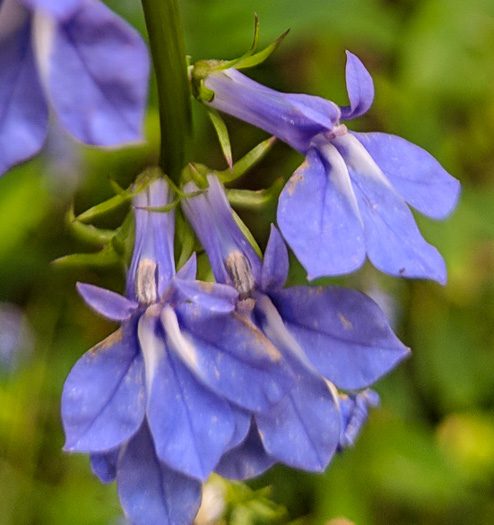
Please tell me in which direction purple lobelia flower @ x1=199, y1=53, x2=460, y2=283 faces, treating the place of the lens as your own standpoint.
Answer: facing the viewer and to the right of the viewer

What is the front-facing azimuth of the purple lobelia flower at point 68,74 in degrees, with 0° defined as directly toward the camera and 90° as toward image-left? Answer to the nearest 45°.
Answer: approximately 0°

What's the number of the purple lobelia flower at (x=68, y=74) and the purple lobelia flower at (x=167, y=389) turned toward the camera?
2
